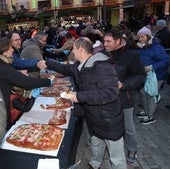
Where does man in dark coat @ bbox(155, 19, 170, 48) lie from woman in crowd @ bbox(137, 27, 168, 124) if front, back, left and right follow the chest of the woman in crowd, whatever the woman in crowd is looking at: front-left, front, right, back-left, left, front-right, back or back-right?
back-right

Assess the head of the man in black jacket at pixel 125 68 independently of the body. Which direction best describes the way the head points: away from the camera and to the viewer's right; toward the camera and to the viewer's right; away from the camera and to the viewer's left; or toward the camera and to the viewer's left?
toward the camera and to the viewer's left

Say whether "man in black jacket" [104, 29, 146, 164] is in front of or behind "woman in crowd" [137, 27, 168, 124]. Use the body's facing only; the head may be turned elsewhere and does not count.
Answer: in front

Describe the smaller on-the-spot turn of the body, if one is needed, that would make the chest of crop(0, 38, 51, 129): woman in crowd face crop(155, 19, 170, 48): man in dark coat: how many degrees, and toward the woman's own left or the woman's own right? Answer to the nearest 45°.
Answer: approximately 45° to the woman's own left

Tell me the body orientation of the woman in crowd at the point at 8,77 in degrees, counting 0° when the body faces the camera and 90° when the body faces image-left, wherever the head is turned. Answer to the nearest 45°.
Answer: approximately 270°

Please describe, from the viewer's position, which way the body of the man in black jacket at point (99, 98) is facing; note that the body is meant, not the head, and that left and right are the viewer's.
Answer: facing to the left of the viewer

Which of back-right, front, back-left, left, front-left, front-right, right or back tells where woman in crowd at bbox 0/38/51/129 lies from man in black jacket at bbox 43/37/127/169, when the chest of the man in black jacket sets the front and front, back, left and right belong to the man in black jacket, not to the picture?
front

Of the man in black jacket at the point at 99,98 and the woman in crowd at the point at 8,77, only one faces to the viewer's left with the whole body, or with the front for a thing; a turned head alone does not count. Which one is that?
the man in black jacket

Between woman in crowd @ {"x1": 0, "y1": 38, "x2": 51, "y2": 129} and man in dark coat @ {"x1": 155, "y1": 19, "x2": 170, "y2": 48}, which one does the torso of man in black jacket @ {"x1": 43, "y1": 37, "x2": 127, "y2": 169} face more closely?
the woman in crowd

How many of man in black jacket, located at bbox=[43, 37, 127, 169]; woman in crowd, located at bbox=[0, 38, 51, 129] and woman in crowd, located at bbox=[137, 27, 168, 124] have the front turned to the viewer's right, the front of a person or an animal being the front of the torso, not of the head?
1

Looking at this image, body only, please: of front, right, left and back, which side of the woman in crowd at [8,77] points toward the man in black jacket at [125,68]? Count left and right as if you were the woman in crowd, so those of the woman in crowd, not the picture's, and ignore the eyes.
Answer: front

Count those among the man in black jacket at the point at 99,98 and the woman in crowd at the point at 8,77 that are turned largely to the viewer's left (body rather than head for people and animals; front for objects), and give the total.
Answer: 1

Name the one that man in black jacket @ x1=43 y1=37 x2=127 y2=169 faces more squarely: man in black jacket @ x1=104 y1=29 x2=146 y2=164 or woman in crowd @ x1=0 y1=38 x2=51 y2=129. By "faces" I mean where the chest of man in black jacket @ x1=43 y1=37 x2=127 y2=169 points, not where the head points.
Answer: the woman in crowd

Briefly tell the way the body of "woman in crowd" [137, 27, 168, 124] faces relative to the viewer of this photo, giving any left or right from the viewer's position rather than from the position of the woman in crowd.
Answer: facing the viewer and to the left of the viewer

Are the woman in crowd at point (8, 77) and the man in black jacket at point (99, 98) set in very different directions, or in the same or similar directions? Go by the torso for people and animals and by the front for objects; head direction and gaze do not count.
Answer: very different directions

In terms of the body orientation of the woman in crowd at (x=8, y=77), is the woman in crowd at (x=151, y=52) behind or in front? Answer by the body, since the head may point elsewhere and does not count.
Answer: in front
